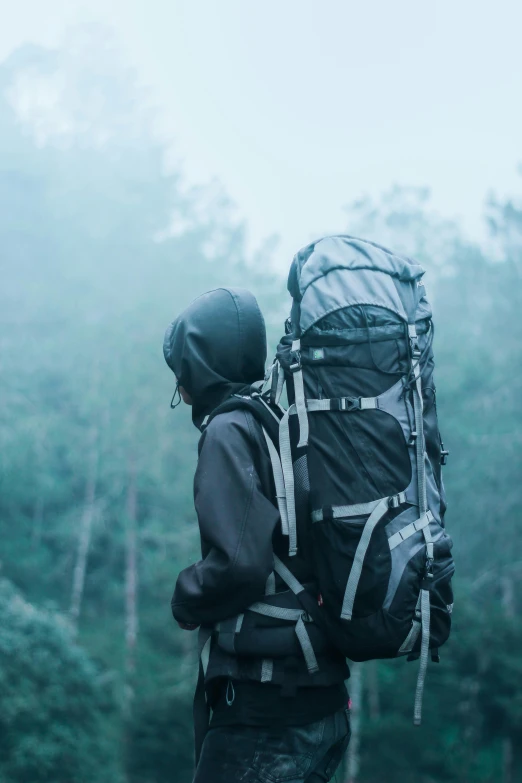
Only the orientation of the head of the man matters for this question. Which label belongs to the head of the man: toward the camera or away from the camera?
away from the camera

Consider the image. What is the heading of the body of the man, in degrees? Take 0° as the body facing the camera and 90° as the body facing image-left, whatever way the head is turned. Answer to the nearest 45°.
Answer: approximately 90°
